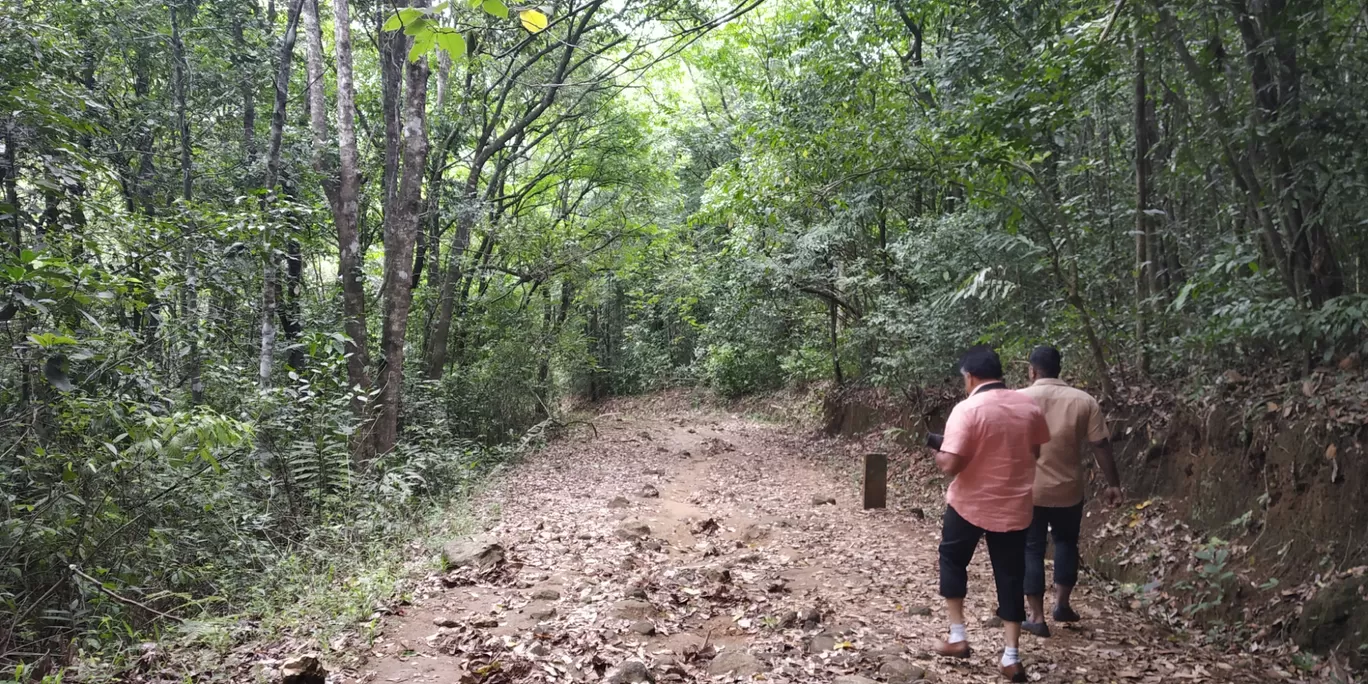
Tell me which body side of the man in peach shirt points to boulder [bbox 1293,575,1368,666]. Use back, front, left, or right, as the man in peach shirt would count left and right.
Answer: right

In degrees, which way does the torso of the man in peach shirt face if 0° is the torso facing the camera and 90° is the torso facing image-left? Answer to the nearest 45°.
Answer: approximately 135°

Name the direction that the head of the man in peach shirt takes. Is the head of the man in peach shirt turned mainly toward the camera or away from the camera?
away from the camera

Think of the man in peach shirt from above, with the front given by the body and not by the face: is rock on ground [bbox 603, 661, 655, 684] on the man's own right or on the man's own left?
on the man's own left

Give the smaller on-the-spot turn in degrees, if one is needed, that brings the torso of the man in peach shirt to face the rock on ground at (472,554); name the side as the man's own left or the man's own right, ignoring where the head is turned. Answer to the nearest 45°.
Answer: approximately 45° to the man's own left

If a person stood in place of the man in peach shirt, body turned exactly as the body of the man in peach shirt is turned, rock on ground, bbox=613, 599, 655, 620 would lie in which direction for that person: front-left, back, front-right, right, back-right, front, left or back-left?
front-left
